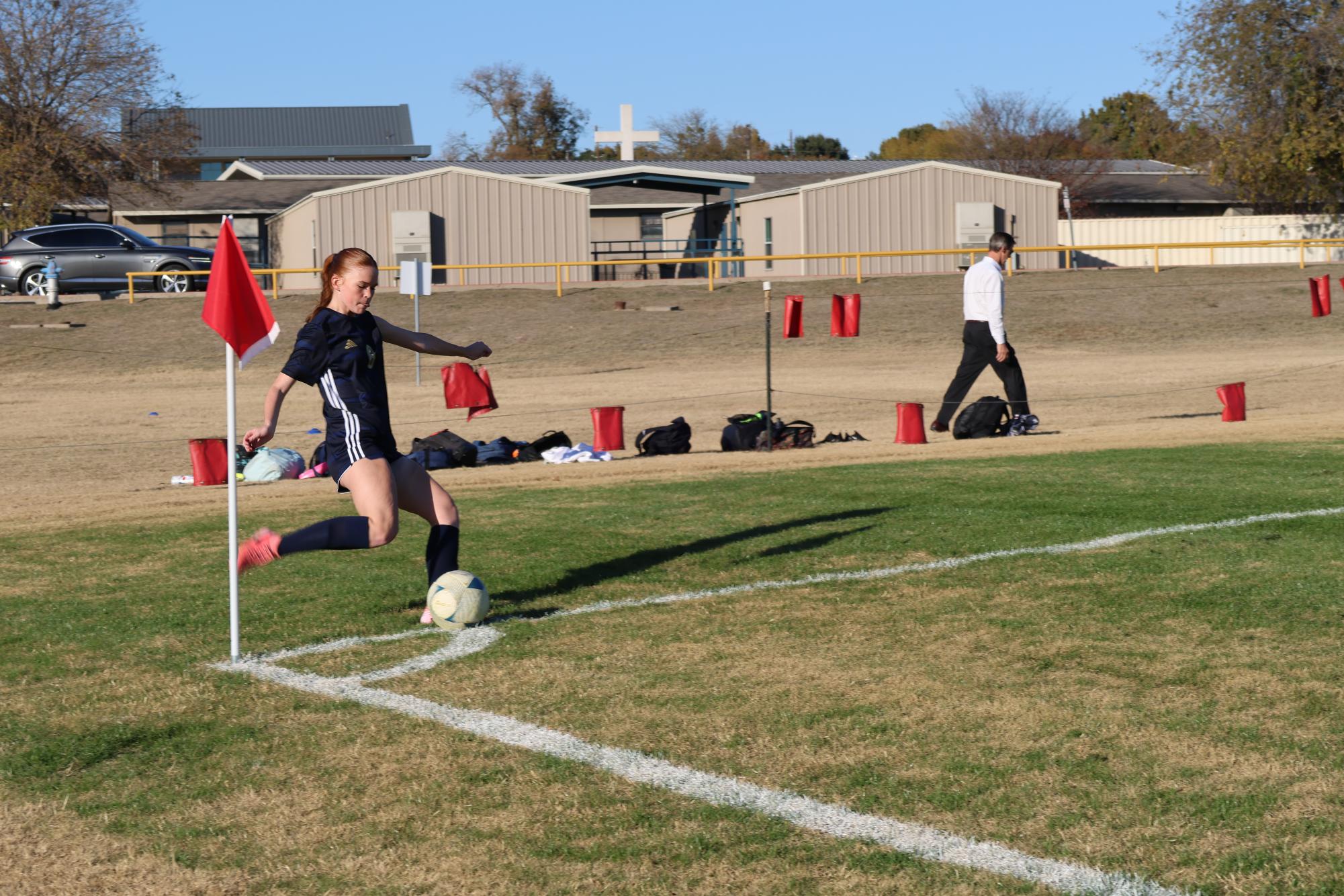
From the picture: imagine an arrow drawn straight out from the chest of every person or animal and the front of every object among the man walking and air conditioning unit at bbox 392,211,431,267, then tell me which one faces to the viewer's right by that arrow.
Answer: the man walking

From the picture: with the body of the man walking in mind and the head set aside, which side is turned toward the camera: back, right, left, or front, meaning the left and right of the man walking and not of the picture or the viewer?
right

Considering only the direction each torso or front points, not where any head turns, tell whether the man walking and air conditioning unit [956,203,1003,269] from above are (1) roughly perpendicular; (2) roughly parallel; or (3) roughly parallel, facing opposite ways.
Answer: roughly perpendicular

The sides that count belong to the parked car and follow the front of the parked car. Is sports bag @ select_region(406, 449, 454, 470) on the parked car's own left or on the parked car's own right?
on the parked car's own right

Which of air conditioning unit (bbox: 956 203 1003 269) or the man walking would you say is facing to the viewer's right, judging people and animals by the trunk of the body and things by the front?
the man walking

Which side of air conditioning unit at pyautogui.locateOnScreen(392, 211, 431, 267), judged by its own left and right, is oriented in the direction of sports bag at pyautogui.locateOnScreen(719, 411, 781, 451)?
front

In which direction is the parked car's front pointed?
to the viewer's right

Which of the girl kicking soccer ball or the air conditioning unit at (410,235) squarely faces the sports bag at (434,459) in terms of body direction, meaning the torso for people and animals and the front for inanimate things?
the air conditioning unit

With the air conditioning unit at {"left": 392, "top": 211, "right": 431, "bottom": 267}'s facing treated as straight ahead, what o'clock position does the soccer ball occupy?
The soccer ball is roughly at 12 o'clock from the air conditioning unit.

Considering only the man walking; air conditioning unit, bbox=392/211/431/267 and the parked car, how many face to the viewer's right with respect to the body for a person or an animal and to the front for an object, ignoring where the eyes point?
2

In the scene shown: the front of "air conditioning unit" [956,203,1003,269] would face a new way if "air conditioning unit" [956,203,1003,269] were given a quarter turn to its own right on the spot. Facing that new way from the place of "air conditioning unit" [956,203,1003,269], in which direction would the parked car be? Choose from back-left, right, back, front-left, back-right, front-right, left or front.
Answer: front-left
